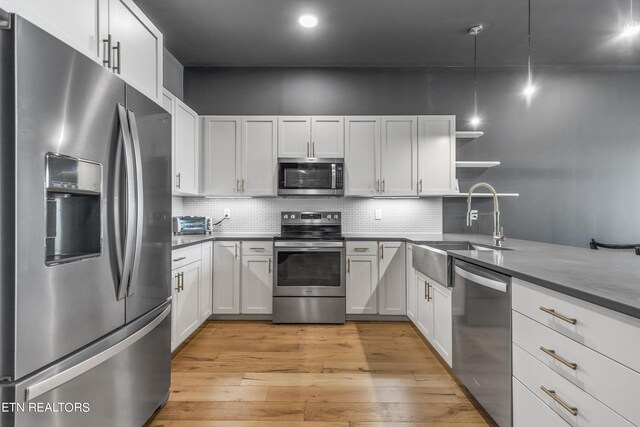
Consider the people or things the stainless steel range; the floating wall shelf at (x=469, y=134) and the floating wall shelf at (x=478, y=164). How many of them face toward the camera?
3

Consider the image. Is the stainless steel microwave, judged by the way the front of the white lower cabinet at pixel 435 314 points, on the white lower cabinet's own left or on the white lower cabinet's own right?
on the white lower cabinet's own right

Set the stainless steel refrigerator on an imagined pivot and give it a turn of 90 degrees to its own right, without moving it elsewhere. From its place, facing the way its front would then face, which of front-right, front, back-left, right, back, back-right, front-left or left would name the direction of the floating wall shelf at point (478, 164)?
back-left

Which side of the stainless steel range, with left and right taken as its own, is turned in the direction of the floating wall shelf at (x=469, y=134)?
left

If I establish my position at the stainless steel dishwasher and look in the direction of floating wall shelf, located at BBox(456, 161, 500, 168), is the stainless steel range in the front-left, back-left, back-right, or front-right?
front-left

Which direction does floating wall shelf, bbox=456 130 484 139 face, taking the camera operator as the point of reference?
facing the viewer

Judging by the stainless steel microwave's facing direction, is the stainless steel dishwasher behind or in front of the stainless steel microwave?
in front

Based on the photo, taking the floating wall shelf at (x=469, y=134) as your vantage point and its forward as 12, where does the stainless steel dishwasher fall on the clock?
The stainless steel dishwasher is roughly at 12 o'clock from the floating wall shelf.

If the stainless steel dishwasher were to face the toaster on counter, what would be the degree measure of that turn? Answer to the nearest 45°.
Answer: approximately 45° to its right

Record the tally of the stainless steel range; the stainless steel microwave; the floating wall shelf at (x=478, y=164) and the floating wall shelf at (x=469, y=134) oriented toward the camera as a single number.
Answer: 4

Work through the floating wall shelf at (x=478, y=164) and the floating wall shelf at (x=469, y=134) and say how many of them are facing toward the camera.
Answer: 2

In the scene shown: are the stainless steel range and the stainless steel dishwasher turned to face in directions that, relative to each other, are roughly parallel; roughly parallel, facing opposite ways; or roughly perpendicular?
roughly perpendicular

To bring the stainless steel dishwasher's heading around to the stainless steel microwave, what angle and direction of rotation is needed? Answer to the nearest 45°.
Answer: approximately 90° to its right

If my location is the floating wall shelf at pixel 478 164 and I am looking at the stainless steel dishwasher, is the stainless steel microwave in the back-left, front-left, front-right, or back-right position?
front-right

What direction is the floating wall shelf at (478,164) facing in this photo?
toward the camera
